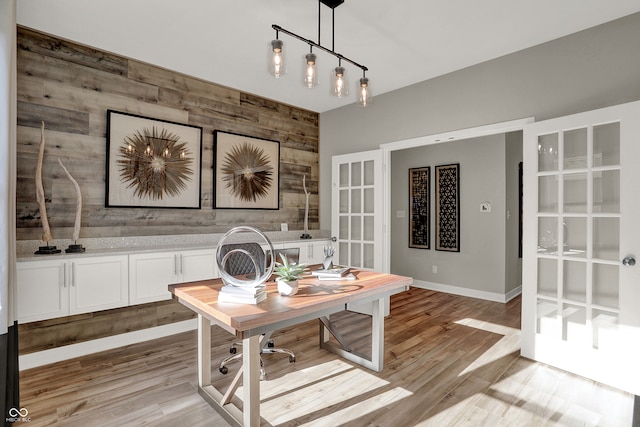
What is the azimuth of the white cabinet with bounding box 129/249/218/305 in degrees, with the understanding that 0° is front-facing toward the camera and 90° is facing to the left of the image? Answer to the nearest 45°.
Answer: approximately 315°

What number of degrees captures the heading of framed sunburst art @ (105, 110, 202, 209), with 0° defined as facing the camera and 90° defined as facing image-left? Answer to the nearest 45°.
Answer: approximately 315°

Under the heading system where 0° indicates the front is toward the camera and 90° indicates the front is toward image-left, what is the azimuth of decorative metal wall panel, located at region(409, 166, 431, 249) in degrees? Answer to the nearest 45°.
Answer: approximately 45°
